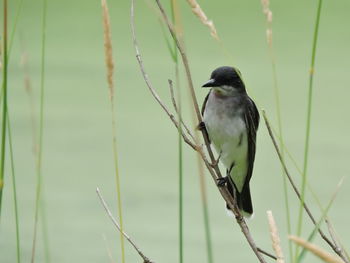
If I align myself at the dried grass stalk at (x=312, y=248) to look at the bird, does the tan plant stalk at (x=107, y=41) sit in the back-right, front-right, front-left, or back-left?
front-left

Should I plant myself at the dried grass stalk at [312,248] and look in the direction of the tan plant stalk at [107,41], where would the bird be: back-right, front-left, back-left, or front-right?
front-right

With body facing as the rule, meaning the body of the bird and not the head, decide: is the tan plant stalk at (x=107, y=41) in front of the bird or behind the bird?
in front

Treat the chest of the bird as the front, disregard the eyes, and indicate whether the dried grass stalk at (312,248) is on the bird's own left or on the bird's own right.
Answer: on the bird's own left

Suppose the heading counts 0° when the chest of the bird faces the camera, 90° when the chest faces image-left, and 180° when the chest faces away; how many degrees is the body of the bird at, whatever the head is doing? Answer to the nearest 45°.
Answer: approximately 45°
